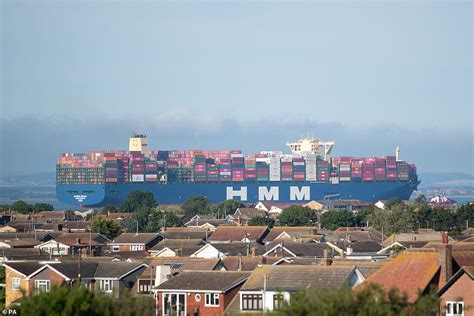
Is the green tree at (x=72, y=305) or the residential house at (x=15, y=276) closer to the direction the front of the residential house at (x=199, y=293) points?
the green tree

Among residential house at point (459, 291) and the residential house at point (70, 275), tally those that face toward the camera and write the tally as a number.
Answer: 2

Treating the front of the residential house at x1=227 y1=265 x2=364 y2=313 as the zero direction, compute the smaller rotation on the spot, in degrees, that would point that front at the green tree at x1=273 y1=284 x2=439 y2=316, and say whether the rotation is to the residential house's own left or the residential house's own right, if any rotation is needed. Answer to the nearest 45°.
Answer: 0° — it already faces it

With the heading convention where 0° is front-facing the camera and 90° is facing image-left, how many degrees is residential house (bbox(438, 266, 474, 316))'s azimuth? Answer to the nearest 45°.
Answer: approximately 0°

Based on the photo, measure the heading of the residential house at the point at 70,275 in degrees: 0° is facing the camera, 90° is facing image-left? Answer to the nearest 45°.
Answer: approximately 0°

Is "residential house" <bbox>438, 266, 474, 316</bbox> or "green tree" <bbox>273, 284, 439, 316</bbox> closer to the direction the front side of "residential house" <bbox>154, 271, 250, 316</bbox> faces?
the green tree

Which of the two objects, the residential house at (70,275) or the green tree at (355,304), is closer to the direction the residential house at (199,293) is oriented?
the green tree
